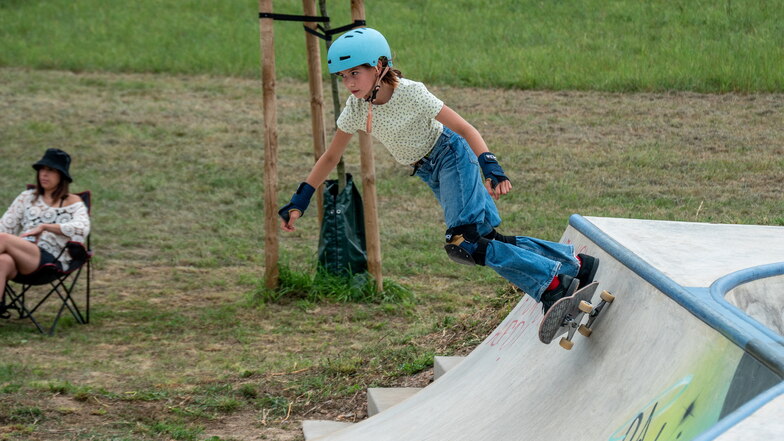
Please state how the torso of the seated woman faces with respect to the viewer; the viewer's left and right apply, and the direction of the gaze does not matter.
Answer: facing the viewer and to the left of the viewer

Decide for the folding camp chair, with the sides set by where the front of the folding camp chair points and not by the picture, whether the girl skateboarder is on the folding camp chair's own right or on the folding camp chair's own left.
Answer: on the folding camp chair's own left

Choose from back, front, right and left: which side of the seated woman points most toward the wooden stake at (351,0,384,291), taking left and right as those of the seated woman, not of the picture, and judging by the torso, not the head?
left

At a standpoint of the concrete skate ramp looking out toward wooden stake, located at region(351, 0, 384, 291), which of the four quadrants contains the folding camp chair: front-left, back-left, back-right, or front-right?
front-left

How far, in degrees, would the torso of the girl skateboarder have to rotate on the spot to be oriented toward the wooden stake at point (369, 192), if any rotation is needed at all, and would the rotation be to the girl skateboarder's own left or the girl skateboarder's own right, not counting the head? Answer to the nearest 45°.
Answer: approximately 135° to the girl skateboarder's own right

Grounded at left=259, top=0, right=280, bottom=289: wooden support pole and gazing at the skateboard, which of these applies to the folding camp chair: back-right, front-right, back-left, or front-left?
back-right

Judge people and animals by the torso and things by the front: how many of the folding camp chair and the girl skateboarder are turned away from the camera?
0
